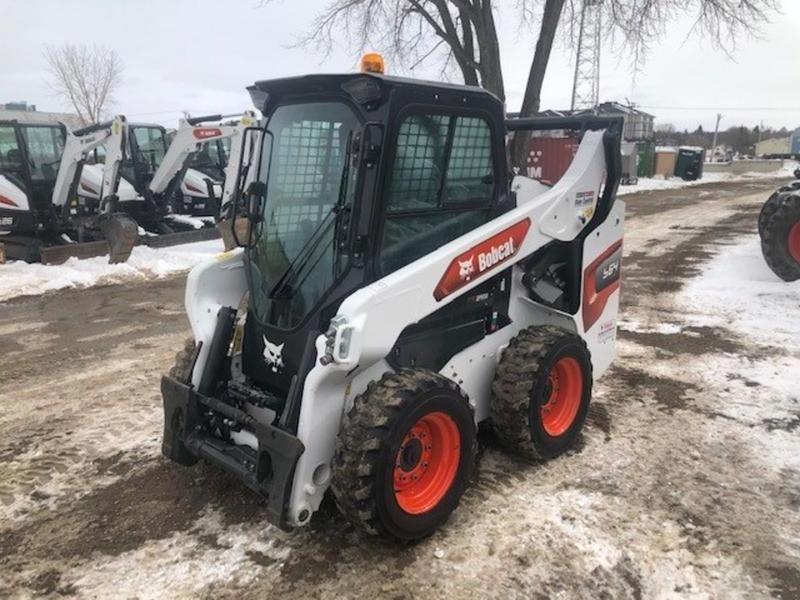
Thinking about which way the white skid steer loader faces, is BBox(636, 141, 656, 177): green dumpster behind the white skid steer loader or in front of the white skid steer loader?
behind

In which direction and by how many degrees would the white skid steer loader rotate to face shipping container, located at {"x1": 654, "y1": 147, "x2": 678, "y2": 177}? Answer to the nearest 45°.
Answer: approximately 180°

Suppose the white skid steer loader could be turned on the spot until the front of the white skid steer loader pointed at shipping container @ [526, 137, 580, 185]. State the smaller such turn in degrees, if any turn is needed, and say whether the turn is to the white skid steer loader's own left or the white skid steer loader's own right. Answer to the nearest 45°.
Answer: approximately 135° to the white skid steer loader's own right

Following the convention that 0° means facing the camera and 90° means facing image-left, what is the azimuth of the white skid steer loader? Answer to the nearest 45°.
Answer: approximately 45°

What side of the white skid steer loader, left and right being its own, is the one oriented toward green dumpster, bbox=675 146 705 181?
back

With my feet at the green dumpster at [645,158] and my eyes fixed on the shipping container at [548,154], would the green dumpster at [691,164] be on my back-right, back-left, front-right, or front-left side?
back-left
